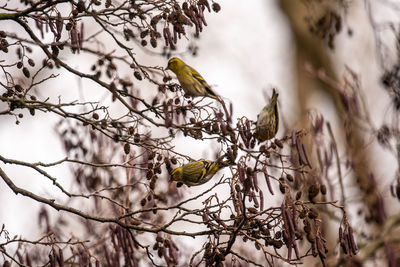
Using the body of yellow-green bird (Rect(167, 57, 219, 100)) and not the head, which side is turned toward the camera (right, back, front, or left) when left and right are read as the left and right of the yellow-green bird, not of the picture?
left
